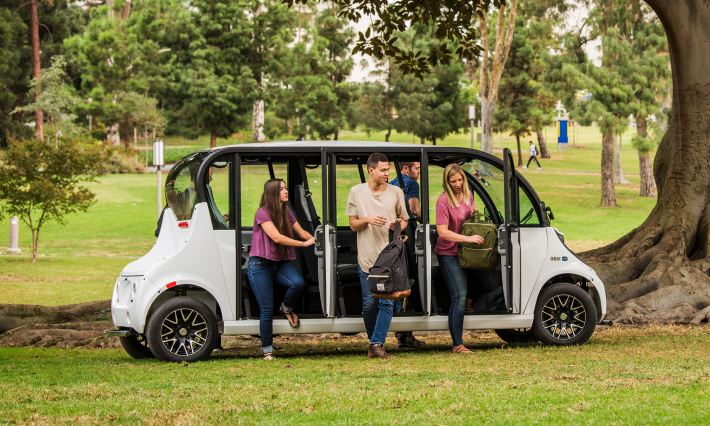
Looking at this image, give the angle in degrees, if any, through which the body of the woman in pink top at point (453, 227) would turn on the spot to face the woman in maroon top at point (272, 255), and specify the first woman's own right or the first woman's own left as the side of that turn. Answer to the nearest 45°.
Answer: approximately 135° to the first woman's own right

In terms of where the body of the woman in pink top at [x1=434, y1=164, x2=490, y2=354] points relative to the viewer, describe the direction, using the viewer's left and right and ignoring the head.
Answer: facing the viewer and to the right of the viewer
